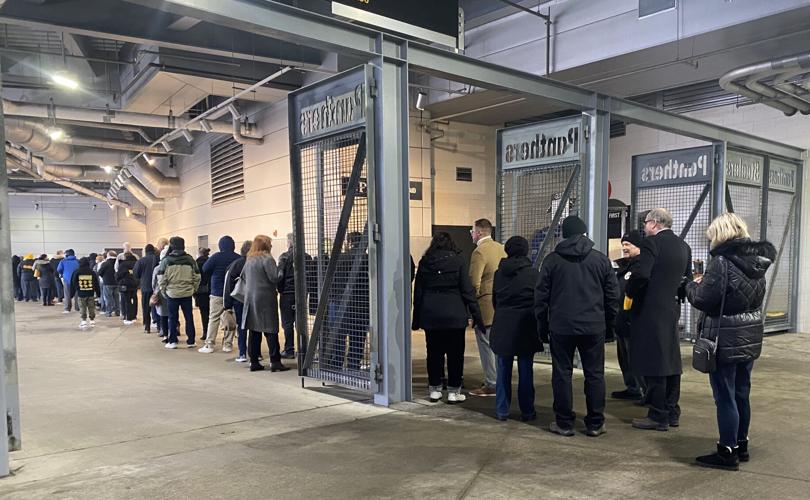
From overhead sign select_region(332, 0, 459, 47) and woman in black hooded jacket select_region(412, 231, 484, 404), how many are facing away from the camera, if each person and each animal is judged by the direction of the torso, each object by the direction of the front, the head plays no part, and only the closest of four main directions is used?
1

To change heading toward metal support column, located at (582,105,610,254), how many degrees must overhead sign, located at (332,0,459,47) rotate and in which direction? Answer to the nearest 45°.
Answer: approximately 90° to its left

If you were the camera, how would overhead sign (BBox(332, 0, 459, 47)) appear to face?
facing the viewer and to the right of the viewer

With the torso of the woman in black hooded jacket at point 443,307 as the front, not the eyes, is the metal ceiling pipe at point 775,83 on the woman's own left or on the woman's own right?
on the woman's own right

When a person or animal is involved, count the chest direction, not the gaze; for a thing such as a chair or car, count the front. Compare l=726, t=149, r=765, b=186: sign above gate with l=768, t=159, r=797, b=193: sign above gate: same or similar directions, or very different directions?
same or similar directions

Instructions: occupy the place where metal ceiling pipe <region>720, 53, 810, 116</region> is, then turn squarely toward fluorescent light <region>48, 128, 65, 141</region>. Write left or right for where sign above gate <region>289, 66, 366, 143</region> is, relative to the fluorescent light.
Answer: left

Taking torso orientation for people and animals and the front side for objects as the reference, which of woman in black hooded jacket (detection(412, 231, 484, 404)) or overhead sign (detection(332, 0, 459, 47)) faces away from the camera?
the woman in black hooded jacket

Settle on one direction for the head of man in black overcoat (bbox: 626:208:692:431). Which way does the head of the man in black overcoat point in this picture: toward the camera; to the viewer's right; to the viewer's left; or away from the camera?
to the viewer's left

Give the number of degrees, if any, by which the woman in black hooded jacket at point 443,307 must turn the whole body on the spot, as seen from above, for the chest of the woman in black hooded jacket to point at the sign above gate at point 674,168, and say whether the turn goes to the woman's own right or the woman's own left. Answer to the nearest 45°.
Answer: approximately 45° to the woman's own right

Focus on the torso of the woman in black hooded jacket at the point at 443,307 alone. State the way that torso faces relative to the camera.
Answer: away from the camera
